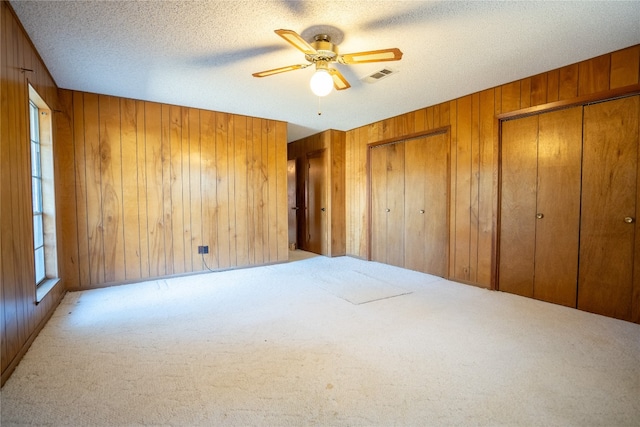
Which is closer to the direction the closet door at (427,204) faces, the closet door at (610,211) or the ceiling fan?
the ceiling fan

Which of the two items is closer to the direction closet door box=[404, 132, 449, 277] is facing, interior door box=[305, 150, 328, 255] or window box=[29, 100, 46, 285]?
the window

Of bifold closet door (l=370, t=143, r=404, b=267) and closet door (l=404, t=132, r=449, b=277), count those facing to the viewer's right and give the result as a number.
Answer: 0

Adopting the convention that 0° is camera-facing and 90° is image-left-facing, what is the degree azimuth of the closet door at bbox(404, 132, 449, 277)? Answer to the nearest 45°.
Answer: approximately 45°

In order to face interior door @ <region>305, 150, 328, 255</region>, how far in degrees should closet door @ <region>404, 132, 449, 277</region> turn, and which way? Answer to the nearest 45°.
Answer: approximately 90° to its right

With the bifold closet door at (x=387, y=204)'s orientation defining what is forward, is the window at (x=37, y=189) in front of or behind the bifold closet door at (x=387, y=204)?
in front

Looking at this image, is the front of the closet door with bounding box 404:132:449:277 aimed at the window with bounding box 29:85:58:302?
yes

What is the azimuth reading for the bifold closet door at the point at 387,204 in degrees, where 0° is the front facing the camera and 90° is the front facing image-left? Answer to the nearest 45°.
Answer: approximately 45°

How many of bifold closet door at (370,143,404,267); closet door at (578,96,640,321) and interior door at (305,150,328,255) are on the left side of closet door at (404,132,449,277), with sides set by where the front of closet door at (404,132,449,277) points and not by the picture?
1

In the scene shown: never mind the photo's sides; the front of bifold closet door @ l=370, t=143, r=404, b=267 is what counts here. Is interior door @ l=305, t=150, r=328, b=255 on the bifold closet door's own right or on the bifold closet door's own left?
on the bifold closet door's own right

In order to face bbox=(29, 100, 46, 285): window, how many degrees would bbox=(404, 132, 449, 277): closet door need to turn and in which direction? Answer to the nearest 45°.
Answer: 0° — it already faces it
